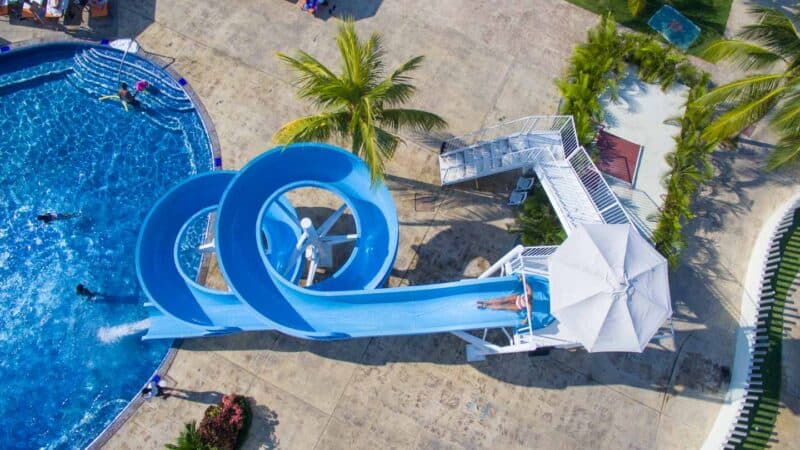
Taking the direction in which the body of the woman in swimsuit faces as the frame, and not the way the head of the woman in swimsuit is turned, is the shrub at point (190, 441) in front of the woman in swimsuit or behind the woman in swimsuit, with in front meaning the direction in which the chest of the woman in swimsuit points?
in front

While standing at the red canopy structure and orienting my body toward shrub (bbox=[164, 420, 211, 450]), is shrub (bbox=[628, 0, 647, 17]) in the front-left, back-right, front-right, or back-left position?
back-right

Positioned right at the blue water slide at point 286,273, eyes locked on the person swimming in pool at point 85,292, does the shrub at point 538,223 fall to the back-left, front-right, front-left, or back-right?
back-right
